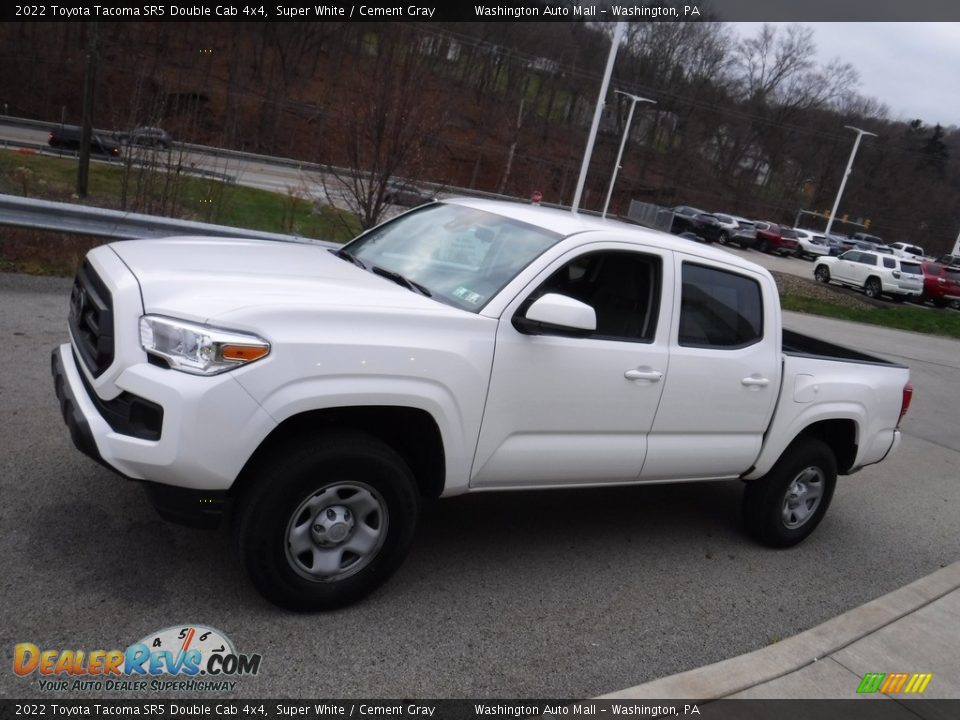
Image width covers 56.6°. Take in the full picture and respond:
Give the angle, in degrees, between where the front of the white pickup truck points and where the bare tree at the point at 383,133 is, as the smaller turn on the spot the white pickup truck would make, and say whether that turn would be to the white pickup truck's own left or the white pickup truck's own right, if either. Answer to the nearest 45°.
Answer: approximately 135° to the white pickup truck's own right

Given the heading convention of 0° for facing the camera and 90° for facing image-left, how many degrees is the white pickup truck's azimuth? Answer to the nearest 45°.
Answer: approximately 45°

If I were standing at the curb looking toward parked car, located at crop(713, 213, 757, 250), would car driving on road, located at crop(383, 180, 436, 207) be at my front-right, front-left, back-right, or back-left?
front-left

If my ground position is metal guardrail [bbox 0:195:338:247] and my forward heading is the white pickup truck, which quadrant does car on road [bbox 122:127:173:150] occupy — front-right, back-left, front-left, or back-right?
back-left

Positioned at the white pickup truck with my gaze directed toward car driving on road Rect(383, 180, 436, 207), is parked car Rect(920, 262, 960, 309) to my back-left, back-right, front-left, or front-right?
front-right

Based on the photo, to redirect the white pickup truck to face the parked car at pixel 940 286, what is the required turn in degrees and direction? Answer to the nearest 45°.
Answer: approximately 180°

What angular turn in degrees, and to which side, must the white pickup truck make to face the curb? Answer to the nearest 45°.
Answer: approximately 135° to its left

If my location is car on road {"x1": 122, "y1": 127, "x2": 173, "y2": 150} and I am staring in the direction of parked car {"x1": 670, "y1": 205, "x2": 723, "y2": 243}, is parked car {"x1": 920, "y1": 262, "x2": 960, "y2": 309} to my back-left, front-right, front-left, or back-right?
front-right

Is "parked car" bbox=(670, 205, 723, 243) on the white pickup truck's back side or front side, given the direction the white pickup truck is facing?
on the back side

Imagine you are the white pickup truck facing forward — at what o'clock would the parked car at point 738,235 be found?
The parked car is roughly at 5 o'clock from the white pickup truck.

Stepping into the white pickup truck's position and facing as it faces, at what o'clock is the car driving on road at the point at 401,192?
The car driving on road is roughly at 4 o'clock from the white pickup truck.

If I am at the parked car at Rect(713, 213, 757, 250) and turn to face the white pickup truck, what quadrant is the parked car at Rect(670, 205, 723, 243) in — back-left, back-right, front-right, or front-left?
front-right

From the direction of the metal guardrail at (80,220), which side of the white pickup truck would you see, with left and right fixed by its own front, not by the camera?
right
